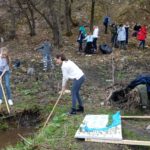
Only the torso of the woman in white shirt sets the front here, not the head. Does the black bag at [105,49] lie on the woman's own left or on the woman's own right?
on the woman's own right

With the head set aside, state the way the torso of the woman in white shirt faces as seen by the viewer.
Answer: to the viewer's left

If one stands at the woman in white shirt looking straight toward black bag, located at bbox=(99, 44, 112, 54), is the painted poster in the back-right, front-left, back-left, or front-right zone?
back-right
